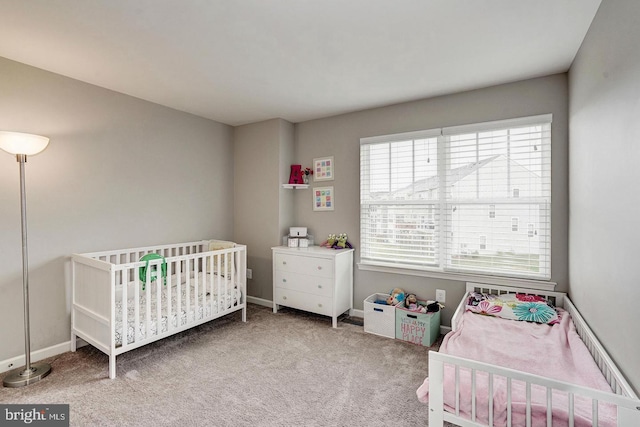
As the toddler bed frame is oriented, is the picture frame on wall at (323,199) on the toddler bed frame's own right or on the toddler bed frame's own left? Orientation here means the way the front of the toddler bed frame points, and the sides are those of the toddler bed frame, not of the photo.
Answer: on the toddler bed frame's own right

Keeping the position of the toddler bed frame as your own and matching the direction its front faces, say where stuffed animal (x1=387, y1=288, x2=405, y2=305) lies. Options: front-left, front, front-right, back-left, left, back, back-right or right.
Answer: back-right

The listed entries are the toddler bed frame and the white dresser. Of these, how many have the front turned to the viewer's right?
0

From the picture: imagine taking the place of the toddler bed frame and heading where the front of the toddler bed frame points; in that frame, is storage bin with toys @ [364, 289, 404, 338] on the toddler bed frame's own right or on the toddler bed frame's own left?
on the toddler bed frame's own right

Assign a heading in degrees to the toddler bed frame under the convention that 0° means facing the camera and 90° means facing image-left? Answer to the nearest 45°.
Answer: approximately 0°

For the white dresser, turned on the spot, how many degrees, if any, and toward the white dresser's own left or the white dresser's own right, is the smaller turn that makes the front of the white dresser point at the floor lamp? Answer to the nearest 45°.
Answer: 0° — it already faces it

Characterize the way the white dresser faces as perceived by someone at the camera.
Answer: facing the viewer and to the left of the viewer

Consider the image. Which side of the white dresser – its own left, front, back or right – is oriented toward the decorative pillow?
left

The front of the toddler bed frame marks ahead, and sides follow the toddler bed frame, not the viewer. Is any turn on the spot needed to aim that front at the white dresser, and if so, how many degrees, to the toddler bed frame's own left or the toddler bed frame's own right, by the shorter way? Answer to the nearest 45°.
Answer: approximately 135° to the toddler bed frame's own right

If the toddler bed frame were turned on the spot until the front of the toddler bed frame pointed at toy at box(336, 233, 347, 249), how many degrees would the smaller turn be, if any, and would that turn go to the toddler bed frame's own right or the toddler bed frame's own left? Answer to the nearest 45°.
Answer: approximately 135° to the toddler bed frame's own right

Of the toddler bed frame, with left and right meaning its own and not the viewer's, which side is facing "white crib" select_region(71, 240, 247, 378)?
right
